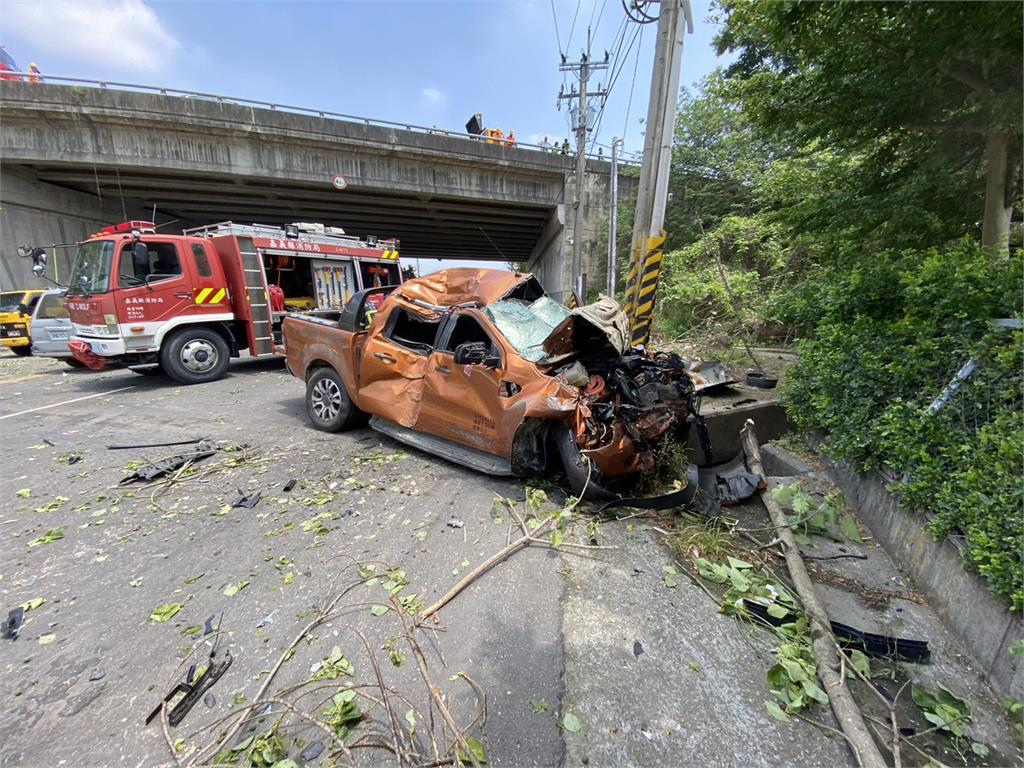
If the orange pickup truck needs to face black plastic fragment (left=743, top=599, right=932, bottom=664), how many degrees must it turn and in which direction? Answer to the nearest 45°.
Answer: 0° — it already faces it

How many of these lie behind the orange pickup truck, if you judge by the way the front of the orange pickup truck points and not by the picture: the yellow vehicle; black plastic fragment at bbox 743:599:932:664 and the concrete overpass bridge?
2

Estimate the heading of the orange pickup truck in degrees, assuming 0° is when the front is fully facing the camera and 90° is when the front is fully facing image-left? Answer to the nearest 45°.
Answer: approximately 315°

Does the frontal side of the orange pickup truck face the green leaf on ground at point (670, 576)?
yes

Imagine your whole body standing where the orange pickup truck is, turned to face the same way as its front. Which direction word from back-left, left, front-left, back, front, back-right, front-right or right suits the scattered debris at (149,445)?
back-right

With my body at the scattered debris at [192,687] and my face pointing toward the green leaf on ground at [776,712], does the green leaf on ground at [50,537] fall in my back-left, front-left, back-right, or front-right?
back-left

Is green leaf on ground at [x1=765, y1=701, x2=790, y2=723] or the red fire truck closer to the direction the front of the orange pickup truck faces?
the green leaf on ground

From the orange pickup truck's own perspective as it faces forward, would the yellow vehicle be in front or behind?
behind

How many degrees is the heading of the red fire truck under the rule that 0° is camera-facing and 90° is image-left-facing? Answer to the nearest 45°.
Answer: approximately 45°

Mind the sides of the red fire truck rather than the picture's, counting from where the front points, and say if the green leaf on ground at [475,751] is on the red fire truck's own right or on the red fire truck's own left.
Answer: on the red fire truck's own left
